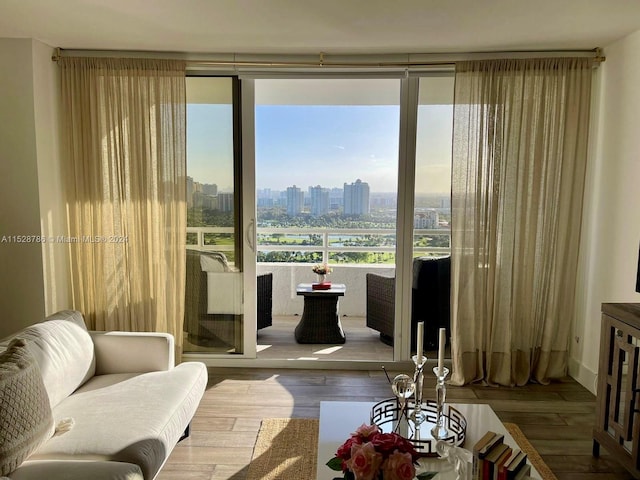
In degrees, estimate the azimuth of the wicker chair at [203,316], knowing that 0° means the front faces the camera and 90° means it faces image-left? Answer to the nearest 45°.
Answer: approximately 270°

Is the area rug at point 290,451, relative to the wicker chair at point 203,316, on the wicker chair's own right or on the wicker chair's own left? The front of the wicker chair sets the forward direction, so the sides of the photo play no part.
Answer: on the wicker chair's own right

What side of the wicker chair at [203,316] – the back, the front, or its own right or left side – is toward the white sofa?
right

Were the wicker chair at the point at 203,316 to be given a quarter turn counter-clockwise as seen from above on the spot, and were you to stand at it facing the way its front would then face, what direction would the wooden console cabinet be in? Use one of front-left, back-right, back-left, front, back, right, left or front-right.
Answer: back-right

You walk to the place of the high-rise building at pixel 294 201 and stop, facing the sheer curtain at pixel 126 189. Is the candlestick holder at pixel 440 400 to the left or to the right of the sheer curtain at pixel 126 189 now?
left

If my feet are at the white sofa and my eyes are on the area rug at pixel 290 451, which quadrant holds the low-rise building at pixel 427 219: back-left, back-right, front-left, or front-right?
front-left

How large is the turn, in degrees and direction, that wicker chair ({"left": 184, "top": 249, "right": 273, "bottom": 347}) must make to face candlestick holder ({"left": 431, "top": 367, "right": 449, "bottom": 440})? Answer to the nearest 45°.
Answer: approximately 45° to its right
